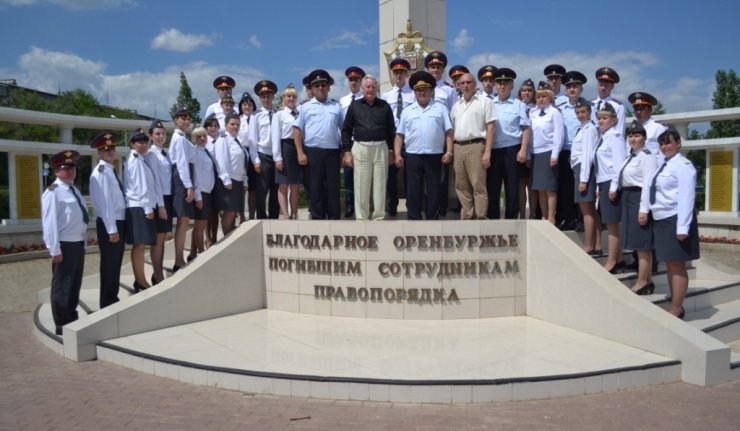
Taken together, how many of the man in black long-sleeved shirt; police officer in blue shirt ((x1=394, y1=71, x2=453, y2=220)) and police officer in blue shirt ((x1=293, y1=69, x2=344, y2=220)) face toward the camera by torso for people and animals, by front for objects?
3

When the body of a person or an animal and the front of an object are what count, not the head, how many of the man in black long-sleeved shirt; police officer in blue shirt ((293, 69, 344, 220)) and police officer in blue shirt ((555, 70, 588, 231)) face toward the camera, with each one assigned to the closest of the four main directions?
3

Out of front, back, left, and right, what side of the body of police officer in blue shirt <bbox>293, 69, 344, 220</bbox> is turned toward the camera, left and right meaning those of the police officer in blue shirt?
front

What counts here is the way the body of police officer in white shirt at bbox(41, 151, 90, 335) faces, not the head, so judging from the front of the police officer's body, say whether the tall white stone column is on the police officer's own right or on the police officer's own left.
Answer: on the police officer's own left

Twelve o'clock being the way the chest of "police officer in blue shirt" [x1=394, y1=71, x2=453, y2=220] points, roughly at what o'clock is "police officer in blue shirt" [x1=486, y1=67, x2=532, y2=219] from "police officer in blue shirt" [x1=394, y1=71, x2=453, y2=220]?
"police officer in blue shirt" [x1=486, y1=67, x2=532, y2=219] is roughly at 8 o'clock from "police officer in blue shirt" [x1=394, y1=71, x2=453, y2=220].

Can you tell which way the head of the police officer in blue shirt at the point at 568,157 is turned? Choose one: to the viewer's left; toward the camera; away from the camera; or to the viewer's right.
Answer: toward the camera

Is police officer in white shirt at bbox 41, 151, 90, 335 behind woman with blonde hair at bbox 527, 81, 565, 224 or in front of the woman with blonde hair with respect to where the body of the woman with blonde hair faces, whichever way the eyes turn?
in front

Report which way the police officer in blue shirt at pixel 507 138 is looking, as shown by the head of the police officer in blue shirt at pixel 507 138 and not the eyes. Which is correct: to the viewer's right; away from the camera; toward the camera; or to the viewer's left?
toward the camera

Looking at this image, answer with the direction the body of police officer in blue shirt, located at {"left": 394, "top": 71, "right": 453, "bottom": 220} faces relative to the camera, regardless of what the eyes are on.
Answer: toward the camera

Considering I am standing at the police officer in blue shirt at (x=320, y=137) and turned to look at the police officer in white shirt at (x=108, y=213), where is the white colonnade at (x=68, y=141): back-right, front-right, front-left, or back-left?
front-right

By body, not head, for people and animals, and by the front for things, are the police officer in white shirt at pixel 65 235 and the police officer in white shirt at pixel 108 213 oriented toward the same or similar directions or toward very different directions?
same or similar directions

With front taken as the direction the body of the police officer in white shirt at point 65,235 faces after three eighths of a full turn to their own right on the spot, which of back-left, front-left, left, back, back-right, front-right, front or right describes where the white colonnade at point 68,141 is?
right

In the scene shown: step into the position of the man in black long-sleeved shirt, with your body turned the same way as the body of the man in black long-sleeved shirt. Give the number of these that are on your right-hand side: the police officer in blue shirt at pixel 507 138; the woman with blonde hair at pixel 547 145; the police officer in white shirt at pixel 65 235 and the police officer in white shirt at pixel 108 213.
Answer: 2

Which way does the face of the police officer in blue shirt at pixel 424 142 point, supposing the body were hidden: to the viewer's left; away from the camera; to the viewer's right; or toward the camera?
toward the camera

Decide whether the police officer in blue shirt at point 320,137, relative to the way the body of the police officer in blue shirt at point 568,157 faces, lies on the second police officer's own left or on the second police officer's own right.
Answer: on the second police officer's own right

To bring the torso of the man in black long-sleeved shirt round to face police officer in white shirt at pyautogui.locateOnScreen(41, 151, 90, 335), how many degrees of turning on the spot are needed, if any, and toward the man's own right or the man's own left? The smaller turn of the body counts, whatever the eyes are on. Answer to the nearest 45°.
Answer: approximately 90° to the man's own right

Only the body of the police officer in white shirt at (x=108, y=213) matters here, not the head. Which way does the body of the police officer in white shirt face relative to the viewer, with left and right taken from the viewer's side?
facing the viewer and to the right of the viewer

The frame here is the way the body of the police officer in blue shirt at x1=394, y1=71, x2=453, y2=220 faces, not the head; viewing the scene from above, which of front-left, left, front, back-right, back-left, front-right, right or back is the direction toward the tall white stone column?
back
